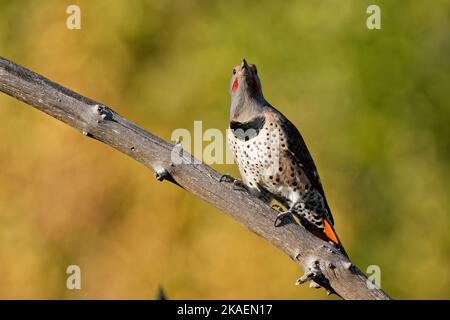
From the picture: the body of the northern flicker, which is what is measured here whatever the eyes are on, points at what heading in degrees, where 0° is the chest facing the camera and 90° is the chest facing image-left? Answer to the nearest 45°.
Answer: approximately 45°
